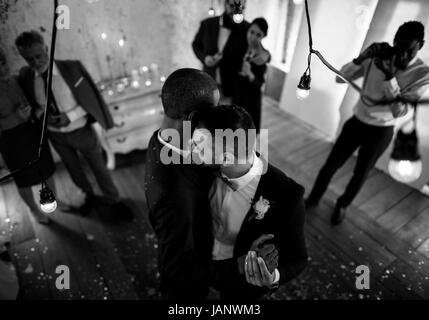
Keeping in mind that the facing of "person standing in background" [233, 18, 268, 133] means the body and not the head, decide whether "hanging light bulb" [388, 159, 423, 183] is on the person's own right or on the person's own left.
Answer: on the person's own left

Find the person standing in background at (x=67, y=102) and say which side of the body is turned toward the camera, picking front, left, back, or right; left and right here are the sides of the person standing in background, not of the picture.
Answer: front

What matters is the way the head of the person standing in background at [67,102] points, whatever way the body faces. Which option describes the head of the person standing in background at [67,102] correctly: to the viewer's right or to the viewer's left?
to the viewer's right

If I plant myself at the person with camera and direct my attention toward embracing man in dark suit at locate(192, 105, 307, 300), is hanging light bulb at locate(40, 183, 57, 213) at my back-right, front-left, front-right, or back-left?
front-right

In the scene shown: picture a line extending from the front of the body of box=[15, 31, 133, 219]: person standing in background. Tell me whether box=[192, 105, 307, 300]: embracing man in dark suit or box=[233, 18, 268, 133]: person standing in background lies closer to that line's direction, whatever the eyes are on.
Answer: the embracing man in dark suit

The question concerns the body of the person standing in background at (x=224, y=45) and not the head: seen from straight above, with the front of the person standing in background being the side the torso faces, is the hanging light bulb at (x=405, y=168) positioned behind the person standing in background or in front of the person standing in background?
in front

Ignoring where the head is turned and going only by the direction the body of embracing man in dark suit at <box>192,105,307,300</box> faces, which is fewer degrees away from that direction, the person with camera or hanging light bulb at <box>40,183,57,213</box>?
the hanging light bulb

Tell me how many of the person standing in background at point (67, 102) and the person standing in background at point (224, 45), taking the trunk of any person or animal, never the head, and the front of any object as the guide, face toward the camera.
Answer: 2

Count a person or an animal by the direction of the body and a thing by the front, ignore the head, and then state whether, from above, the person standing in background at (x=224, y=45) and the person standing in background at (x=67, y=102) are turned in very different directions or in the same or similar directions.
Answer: same or similar directions

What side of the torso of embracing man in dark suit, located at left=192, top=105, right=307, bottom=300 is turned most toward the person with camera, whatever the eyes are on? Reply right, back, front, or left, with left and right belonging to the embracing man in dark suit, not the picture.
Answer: back

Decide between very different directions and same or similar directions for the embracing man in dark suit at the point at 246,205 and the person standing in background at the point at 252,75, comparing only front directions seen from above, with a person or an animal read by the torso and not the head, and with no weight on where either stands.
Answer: same or similar directions
